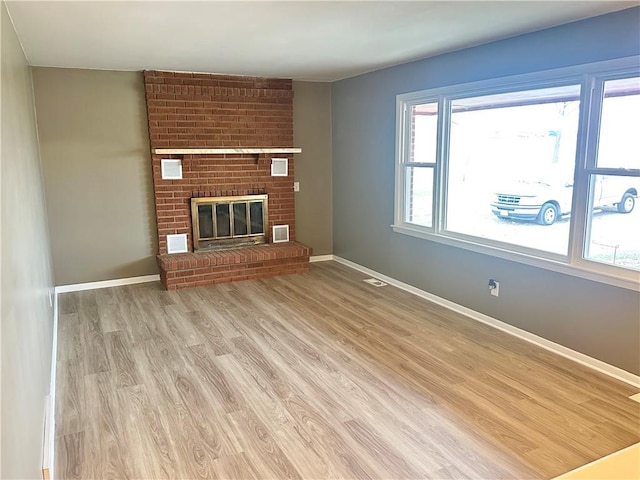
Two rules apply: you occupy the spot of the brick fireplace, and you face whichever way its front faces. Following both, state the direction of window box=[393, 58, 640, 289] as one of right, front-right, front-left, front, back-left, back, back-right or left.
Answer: front-left

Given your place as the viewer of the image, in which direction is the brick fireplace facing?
facing the viewer

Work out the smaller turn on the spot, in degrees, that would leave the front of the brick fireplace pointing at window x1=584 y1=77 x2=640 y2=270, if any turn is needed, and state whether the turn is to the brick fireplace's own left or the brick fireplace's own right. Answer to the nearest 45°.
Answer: approximately 45° to the brick fireplace's own left

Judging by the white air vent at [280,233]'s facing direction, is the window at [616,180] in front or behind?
in front

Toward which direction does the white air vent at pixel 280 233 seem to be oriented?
toward the camera

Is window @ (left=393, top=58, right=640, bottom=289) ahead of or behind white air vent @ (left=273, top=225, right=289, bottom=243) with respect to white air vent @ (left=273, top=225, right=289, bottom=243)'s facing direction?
ahead

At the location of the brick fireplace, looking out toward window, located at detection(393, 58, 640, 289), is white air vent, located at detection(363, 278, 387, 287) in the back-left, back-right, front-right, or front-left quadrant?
front-left

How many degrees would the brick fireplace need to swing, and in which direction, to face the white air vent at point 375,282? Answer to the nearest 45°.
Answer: approximately 45° to its left

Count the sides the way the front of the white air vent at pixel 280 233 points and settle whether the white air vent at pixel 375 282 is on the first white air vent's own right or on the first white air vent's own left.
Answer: on the first white air vent's own left
